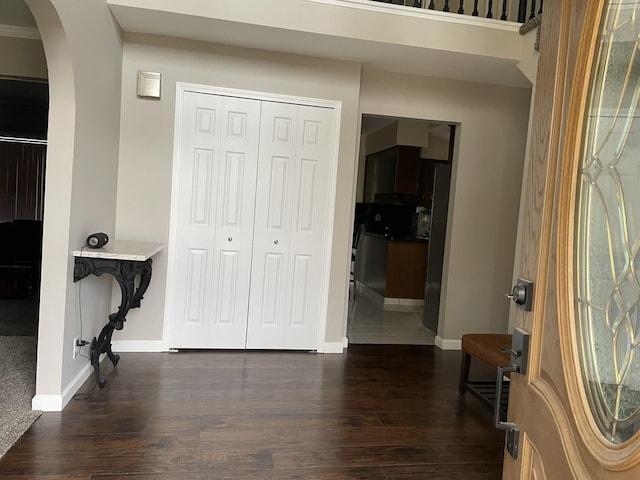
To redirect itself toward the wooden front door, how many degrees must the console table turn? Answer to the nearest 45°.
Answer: approximately 90° to its right

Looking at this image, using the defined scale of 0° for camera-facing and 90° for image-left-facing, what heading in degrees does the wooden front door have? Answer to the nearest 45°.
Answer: approximately 45°

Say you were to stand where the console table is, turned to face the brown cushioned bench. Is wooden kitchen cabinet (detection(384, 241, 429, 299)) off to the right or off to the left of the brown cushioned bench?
left

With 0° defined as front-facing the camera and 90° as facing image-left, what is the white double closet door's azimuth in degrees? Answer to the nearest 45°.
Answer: approximately 0°

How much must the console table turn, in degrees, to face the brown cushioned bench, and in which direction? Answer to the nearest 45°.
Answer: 0° — it already faces it

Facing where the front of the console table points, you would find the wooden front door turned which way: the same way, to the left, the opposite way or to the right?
the opposite way

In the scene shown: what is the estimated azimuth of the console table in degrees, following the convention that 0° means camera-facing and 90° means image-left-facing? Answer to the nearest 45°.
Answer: approximately 270°

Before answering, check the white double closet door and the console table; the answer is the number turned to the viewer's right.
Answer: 1

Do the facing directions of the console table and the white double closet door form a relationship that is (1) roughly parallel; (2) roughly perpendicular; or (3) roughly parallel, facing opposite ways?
roughly perpendicular
